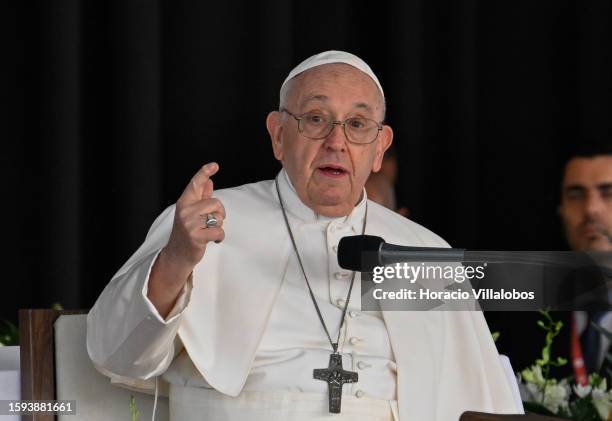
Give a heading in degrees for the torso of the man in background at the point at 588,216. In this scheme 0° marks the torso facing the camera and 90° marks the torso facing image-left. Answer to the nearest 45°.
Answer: approximately 0°

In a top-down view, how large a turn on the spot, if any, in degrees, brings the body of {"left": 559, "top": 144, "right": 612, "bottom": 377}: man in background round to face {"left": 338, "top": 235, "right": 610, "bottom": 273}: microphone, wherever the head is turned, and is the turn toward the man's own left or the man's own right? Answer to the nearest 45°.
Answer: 0° — they already face it

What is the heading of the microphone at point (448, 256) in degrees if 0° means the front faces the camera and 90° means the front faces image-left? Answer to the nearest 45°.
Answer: approximately 90°

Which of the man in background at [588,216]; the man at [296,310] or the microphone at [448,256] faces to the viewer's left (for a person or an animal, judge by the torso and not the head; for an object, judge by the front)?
the microphone

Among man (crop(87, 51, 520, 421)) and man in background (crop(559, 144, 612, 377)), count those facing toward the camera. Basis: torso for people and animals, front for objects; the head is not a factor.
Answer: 2

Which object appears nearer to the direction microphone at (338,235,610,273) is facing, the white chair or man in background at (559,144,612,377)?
the white chair

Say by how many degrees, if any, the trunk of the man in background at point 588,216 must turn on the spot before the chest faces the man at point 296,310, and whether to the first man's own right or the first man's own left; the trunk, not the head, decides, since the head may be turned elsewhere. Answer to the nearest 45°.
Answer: approximately 45° to the first man's own right

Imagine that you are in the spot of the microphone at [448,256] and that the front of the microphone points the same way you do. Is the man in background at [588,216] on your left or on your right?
on your right

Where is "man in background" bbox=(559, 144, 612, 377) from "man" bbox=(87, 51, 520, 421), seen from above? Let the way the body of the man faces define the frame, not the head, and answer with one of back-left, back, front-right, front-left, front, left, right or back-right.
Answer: back-left

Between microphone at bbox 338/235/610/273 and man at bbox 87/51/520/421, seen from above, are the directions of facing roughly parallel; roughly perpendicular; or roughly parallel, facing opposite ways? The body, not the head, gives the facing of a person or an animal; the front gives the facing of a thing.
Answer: roughly perpendicular

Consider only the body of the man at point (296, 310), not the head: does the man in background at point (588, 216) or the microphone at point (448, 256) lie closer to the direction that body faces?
the microphone

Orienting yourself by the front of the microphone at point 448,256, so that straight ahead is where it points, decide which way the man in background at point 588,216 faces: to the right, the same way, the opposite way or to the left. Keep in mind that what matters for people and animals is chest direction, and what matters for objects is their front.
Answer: to the left
